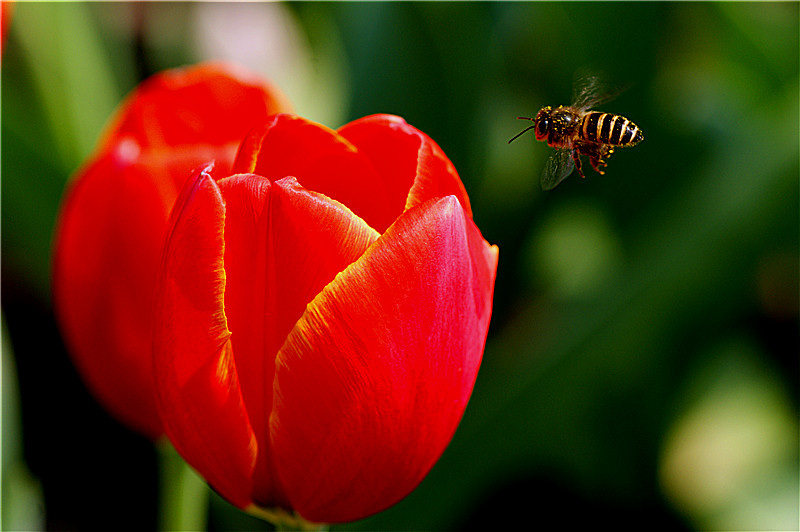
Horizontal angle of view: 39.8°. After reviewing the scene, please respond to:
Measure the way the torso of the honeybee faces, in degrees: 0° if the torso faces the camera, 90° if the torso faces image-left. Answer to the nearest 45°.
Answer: approximately 90°
